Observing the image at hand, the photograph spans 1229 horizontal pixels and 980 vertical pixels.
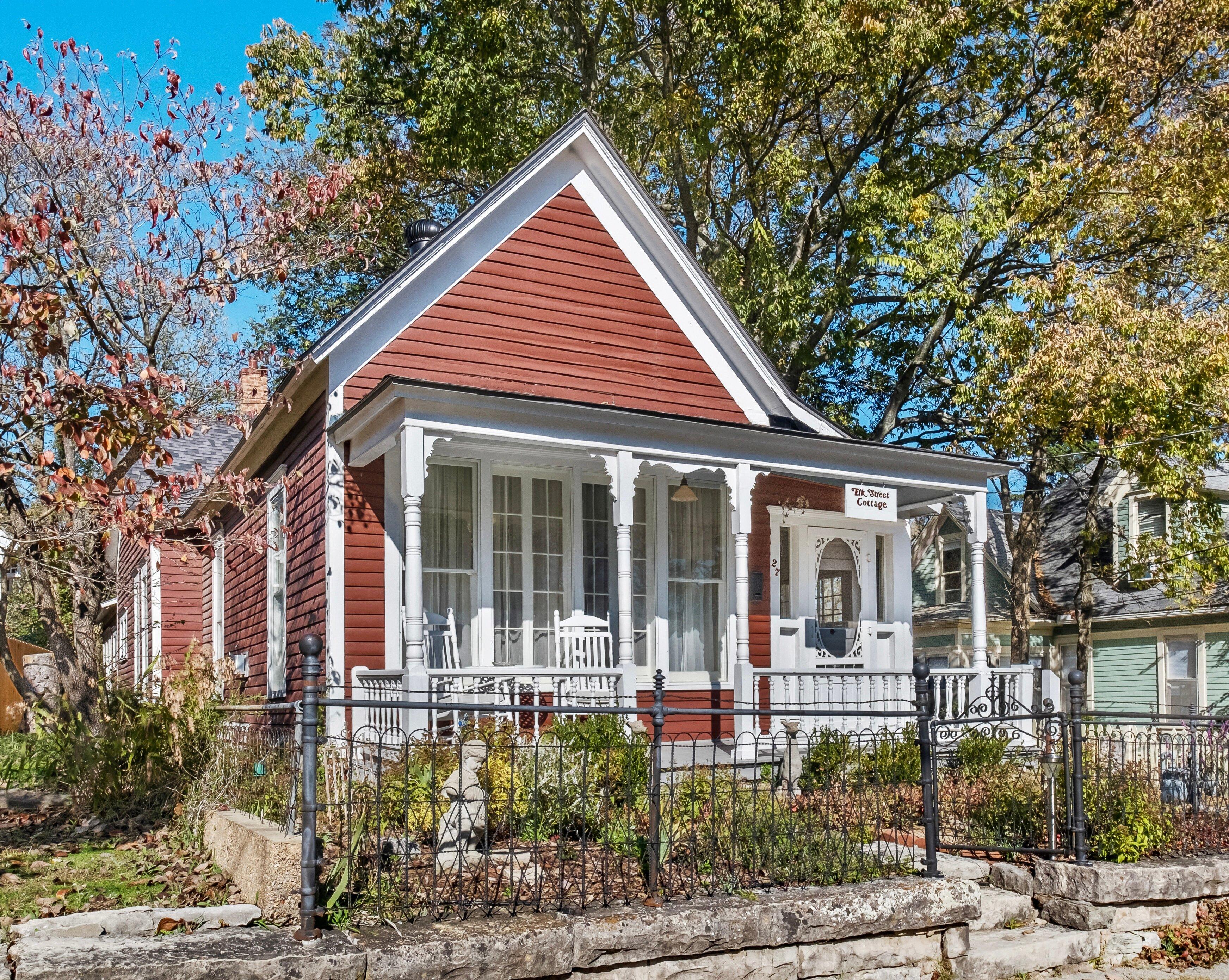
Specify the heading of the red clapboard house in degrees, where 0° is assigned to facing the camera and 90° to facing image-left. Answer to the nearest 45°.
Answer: approximately 315°

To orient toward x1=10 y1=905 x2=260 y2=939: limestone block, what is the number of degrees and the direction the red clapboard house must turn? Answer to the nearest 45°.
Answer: approximately 45° to its right

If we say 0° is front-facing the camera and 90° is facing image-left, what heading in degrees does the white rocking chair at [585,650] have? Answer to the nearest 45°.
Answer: approximately 0°

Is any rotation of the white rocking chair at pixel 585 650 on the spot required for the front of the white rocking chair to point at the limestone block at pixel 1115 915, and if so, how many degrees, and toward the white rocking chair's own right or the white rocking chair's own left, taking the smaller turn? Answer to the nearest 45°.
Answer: approximately 45° to the white rocking chair's own left

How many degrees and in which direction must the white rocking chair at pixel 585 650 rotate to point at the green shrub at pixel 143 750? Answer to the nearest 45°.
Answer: approximately 45° to its right

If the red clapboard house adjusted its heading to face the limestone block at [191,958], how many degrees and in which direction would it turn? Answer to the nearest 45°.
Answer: approximately 45° to its right

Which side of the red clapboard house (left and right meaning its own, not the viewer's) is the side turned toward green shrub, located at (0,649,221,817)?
right

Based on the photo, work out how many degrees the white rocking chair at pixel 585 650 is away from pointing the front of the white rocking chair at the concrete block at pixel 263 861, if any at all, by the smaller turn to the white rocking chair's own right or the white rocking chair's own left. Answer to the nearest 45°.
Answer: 0° — it already faces it

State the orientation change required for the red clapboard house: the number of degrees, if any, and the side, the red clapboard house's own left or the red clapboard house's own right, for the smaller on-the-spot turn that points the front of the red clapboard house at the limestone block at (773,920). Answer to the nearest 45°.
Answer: approximately 45° to the red clapboard house's own right
